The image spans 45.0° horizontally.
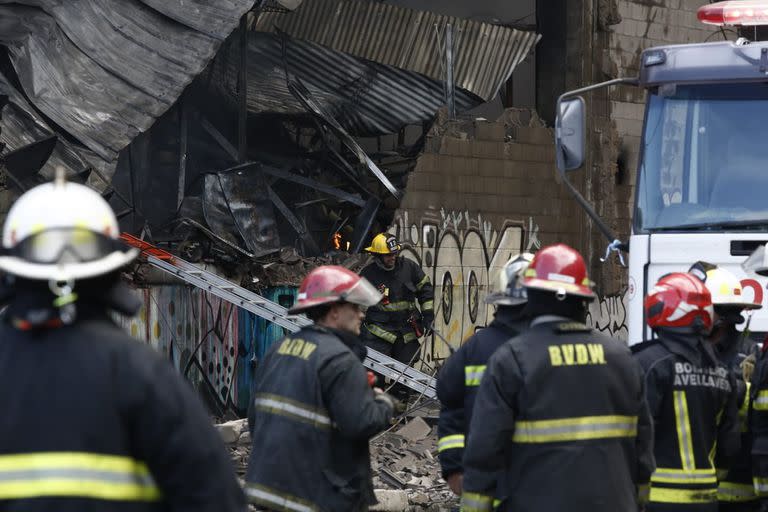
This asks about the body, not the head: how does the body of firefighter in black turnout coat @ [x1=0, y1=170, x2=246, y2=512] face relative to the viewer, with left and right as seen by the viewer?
facing away from the viewer

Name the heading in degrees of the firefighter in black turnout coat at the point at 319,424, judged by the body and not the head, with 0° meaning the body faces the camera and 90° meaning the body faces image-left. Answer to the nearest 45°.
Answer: approximately 225°

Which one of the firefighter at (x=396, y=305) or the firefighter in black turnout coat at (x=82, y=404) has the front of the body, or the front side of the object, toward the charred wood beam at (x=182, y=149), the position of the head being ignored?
the firefighter in black turnout coat

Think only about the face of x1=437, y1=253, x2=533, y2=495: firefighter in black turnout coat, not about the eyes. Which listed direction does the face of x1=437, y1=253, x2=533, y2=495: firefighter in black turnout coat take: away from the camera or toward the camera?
away from the camera

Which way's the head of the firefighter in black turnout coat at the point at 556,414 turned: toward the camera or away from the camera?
away from the camera

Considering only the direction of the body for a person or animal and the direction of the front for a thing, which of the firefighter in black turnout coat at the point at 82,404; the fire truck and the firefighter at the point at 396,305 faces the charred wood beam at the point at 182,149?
the firefighter in black turnout coat

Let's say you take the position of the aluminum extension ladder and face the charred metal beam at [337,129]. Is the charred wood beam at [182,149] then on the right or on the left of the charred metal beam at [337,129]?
left

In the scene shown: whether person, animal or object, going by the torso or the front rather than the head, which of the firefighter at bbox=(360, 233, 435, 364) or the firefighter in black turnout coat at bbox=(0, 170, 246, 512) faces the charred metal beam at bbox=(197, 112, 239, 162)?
the firefighter in black turnout coat

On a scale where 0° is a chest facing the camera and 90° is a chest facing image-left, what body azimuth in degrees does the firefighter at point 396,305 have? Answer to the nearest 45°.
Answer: approximately 0°
